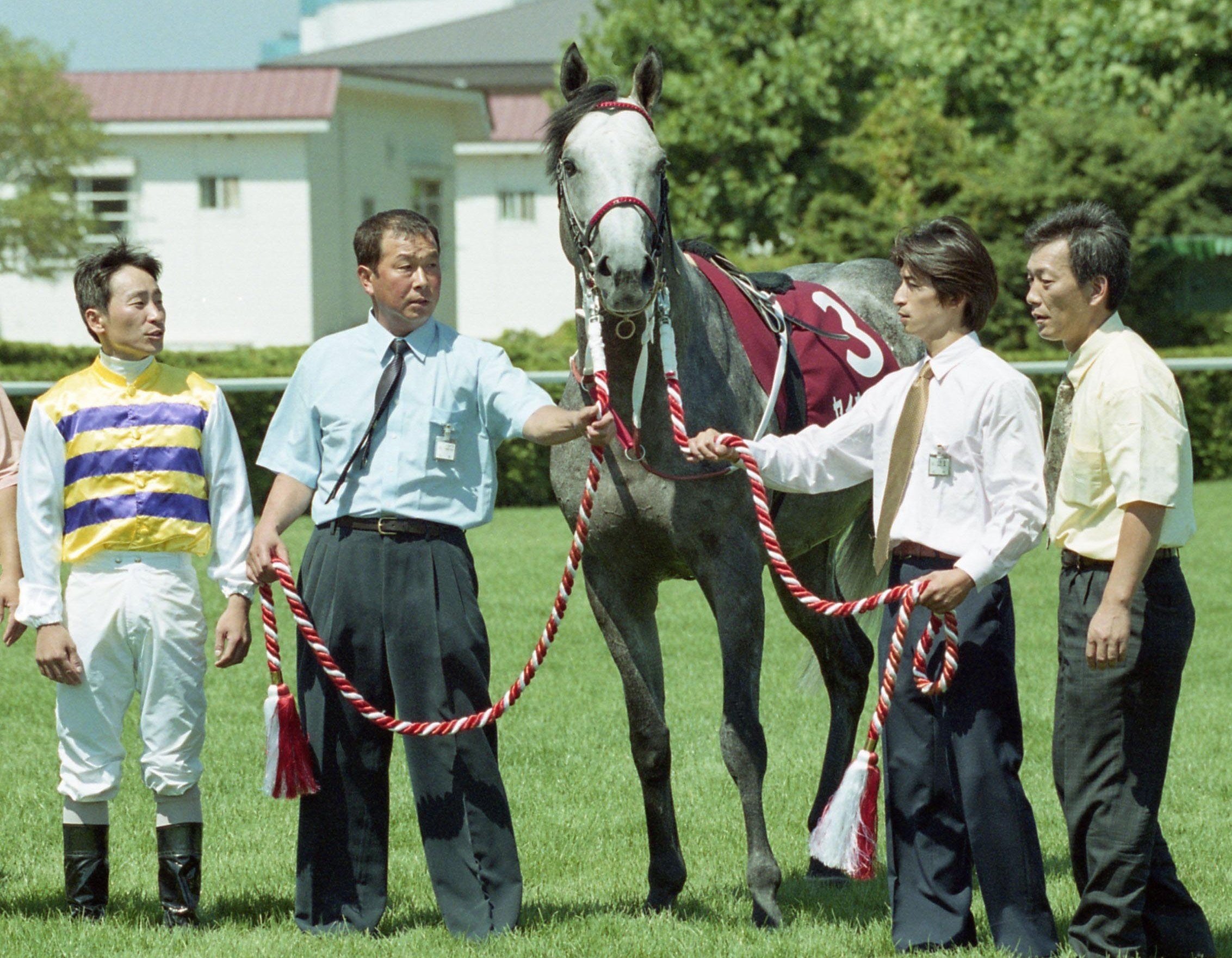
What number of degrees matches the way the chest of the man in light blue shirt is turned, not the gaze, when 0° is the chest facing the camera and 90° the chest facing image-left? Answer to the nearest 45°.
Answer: approximately 0°

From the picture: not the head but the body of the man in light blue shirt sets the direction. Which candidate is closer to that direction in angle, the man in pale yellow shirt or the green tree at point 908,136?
the man in pale yellow shirt

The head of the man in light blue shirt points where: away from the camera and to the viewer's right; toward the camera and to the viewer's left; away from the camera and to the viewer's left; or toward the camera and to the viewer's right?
toward the camera and to the viewer's right

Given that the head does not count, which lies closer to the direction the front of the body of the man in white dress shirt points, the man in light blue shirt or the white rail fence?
the man in light blue shirt

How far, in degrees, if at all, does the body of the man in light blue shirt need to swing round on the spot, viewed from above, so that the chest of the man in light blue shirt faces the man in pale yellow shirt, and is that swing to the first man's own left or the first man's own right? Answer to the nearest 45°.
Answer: approximately 45° to the first man's own left

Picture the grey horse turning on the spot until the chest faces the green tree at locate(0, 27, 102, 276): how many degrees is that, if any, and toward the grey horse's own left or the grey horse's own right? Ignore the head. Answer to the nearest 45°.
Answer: approximately 90° to the grey horse's own right

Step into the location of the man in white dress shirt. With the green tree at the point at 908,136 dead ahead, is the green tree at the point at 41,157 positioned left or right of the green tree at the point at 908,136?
left

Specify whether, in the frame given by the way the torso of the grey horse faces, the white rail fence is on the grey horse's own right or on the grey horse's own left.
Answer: on the grey horse's own right

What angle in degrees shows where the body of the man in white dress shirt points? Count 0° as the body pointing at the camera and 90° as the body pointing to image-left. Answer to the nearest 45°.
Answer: approximately 45°

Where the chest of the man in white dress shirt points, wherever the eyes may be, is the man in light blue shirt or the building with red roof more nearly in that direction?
the man in light blue shirt

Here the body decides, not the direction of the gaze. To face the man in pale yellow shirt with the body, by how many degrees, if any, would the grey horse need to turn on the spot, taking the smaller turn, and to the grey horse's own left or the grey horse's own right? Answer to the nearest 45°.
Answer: approximately 90° to the grey horse's own left

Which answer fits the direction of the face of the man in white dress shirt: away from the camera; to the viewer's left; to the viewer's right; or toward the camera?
to the viewer's left
